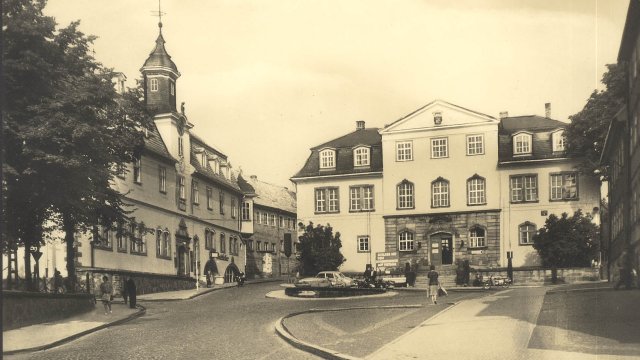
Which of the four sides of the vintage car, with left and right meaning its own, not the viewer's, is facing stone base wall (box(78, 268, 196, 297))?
front

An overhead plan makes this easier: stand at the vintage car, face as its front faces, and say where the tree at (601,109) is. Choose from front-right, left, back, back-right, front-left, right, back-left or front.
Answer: back

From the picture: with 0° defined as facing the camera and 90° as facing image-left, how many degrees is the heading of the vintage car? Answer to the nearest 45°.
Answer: approximately 90°

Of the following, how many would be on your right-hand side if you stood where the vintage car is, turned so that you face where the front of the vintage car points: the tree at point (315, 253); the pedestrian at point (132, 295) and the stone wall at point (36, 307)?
1

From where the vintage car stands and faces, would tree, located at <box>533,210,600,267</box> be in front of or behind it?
behind

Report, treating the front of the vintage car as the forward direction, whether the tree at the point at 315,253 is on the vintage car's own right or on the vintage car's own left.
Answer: on the vintage car's own right

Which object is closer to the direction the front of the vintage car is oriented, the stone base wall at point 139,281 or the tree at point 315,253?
the stone base wall

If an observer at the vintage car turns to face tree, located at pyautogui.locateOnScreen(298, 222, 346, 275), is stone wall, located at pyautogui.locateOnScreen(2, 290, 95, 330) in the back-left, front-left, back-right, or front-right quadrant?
back-left

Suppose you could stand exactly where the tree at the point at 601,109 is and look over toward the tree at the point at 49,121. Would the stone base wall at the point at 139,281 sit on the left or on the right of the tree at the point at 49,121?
right
